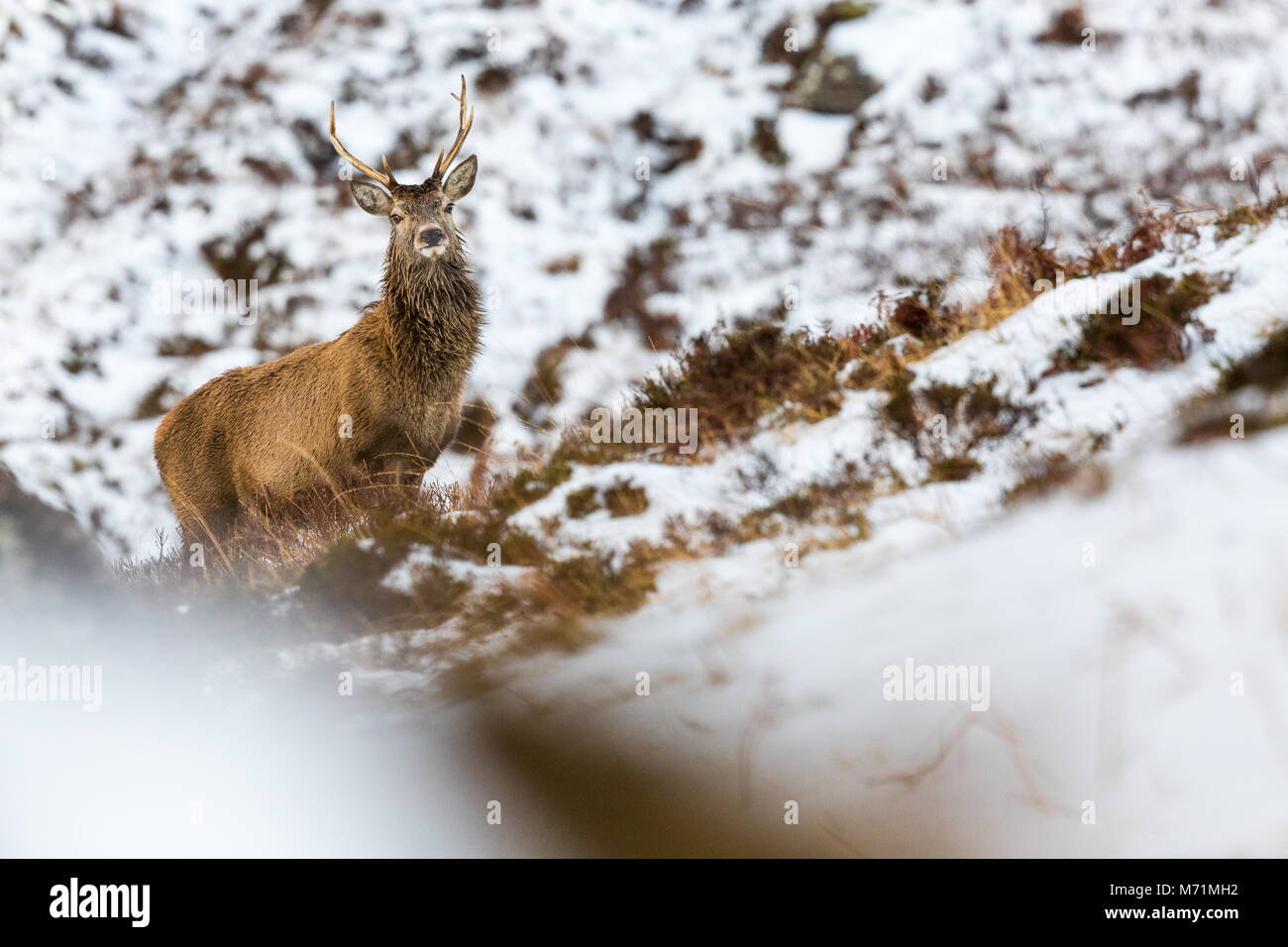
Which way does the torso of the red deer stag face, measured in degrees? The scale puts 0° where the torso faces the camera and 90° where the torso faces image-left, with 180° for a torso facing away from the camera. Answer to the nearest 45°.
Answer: approximately 315°
